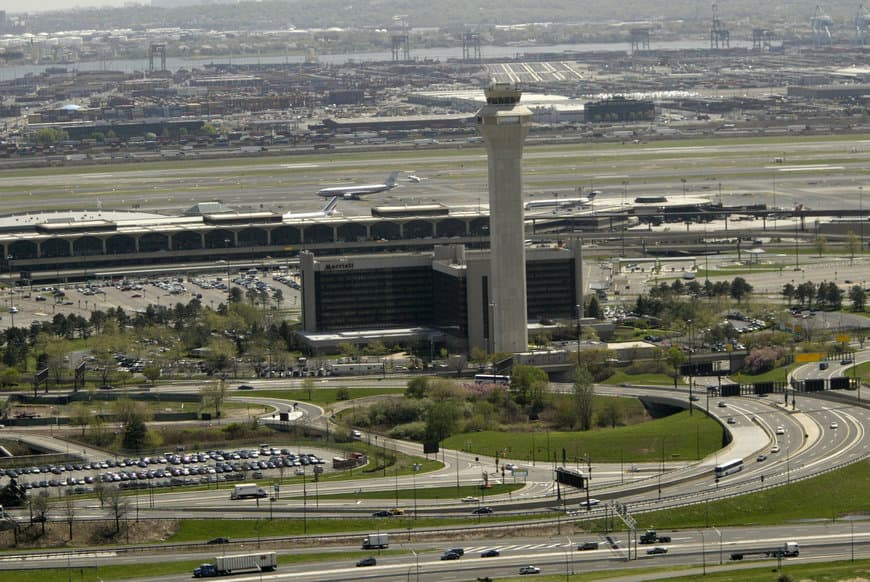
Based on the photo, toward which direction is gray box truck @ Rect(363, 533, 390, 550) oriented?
to the viewer's left

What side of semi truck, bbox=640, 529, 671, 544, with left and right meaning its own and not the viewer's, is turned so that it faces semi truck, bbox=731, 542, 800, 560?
back

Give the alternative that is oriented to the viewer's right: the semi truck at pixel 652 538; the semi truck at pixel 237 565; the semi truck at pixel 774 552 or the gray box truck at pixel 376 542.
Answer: the semi truck at pixel 774 552

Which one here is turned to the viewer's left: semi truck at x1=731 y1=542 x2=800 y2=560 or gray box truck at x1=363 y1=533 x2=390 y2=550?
the gray box truck

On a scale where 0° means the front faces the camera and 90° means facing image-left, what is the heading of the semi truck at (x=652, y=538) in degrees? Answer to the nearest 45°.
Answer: approximately 90°

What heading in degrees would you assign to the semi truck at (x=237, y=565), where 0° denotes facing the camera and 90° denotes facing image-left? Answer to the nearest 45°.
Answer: approximately 90°

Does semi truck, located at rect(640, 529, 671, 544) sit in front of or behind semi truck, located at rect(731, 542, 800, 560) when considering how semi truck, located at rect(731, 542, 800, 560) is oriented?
behind

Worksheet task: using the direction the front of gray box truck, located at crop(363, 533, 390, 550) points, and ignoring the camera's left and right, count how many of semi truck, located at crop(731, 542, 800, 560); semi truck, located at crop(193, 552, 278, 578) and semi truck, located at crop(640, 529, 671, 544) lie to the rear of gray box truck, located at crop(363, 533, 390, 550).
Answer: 2

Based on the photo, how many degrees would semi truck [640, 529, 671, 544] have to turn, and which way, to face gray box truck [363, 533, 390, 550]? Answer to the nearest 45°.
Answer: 0° — it already faces it

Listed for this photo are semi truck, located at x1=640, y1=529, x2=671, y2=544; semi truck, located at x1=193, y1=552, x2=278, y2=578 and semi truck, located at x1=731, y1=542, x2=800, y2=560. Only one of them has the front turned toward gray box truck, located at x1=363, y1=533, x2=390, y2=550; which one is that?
semi truck, located at x1=640, y1=529, x2=671, y2=544

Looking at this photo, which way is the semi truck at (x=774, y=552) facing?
to the viewer's right

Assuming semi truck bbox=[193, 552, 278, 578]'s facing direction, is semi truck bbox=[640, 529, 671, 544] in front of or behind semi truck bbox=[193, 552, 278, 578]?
behind

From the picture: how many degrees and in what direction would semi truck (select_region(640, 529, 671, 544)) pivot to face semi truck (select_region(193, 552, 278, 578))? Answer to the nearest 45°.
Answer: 0° — it already faces it
